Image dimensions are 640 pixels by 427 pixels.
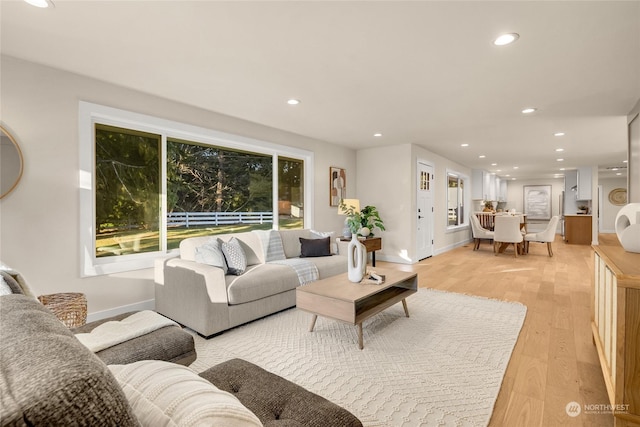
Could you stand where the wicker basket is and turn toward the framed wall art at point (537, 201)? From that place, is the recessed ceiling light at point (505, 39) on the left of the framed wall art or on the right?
right

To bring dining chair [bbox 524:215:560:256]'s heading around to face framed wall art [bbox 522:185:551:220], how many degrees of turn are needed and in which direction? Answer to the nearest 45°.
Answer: approximately 90° to its right

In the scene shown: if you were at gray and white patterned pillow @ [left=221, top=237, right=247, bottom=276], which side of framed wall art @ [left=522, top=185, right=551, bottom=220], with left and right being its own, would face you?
front

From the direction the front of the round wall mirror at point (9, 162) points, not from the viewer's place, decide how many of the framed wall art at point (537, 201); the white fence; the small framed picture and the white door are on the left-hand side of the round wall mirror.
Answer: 4

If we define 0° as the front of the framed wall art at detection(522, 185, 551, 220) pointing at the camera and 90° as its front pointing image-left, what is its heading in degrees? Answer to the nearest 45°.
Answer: approximately 0°

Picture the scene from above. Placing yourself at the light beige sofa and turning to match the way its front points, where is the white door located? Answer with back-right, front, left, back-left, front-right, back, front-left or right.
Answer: left

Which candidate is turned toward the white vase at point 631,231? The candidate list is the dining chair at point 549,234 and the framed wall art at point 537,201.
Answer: the framed wall art

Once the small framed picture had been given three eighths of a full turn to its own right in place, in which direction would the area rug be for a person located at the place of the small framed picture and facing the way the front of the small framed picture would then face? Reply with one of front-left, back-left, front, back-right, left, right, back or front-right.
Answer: left

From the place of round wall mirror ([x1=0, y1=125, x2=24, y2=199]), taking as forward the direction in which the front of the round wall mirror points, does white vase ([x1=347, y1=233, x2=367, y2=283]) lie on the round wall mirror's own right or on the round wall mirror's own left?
on the round wall mirror's own left

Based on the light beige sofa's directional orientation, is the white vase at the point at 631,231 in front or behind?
in front

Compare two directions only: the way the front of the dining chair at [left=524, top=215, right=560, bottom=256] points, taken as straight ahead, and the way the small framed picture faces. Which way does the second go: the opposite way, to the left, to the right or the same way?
the opposite way

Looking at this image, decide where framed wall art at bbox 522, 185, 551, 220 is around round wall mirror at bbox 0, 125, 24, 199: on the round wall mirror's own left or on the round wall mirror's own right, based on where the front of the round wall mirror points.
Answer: on the round wall mirror's own left
